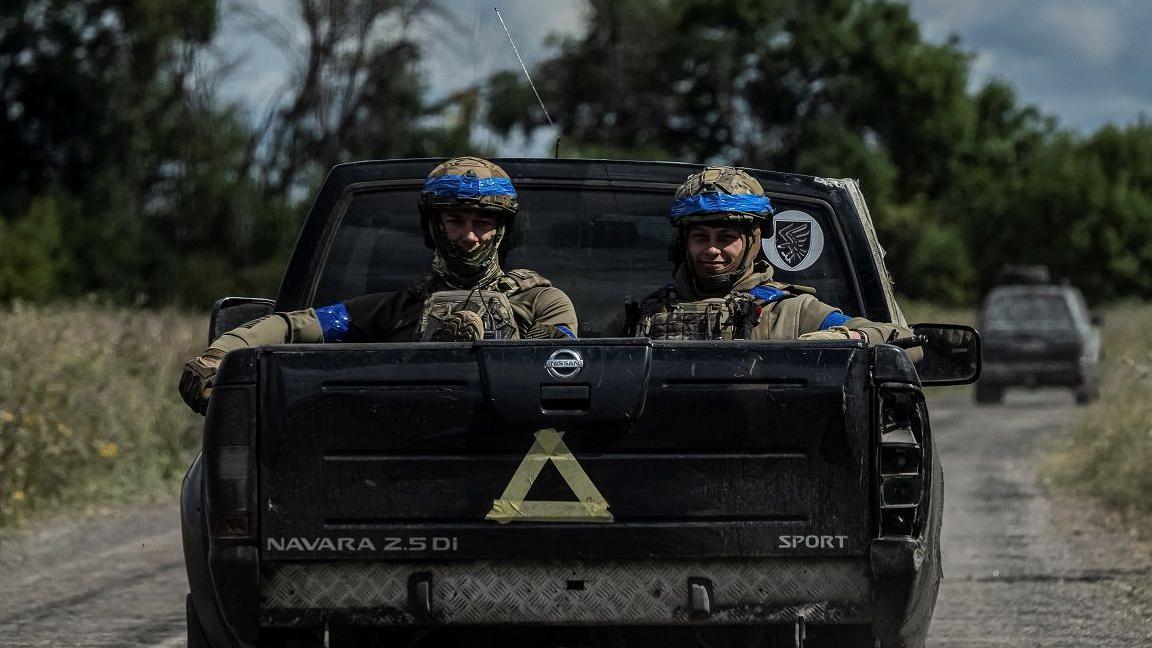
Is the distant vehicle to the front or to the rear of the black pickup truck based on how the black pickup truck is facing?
to the front

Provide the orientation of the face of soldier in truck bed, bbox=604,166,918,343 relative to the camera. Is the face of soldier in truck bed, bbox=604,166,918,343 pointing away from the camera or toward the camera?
toward the camera

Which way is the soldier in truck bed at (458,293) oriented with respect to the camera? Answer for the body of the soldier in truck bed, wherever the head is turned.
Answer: toward the camera

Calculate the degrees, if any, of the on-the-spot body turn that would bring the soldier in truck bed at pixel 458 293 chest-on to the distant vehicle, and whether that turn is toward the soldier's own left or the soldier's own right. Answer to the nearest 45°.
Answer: approximately 135° to the soldier's own left

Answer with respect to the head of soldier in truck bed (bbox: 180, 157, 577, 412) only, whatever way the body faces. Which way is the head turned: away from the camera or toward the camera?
toward the camera

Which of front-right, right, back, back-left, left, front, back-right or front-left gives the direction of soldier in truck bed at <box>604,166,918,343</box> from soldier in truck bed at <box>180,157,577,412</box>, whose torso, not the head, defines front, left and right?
left

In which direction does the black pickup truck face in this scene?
away from the camera
